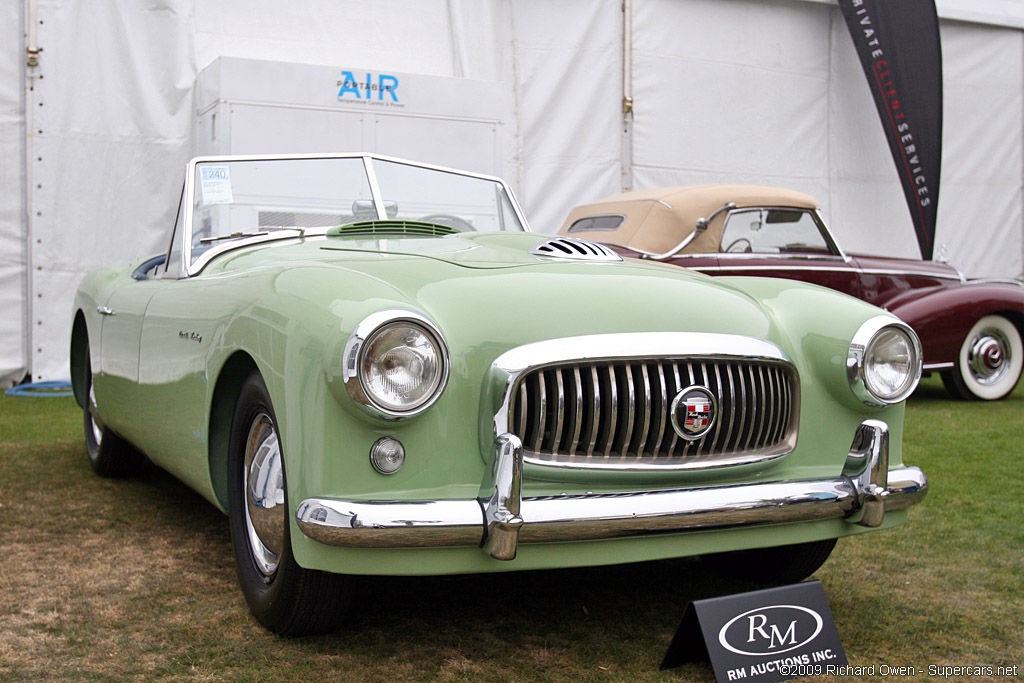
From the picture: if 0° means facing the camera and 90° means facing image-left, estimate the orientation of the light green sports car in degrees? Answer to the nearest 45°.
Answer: approximately 315°

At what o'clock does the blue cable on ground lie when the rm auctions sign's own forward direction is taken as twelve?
The blue cable on ground is roughly at 6 o'clock from the rm auctions sign.

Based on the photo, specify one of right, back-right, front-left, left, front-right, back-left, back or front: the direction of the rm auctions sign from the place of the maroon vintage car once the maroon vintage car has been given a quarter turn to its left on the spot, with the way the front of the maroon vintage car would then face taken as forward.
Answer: back-left

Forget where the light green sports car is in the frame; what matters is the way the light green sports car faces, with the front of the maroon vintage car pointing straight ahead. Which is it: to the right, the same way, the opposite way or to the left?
to the right

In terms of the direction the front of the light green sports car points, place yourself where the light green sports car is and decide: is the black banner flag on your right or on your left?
on your left

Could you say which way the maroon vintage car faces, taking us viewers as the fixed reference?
facing away from the viewer and to the right of the viewer
